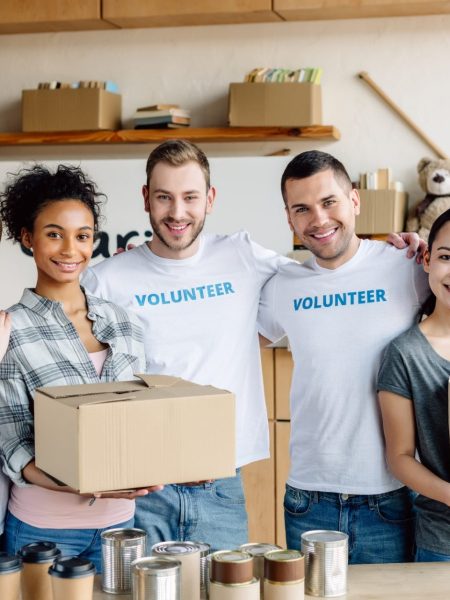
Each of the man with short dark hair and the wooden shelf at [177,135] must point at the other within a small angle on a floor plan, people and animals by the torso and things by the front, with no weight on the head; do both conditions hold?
no

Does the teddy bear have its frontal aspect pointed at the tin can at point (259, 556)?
yes

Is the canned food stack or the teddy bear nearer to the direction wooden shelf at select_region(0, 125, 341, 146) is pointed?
the canned food stack

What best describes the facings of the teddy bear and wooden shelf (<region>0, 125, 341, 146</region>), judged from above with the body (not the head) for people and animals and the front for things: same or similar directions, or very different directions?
same or similar directions

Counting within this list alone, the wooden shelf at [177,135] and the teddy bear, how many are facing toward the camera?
2

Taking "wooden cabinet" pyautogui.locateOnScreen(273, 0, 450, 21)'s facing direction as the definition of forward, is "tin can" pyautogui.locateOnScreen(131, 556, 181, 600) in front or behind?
in front

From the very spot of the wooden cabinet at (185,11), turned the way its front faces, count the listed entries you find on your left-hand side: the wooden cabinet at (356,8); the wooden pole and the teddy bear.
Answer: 3

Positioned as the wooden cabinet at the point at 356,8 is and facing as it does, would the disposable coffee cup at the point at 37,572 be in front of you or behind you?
in front

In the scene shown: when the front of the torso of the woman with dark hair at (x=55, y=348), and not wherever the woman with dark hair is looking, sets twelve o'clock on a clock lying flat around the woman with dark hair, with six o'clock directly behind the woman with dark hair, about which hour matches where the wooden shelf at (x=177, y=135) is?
The wooden shelf is roughly at 8 o'clock from the woman with dark hair.

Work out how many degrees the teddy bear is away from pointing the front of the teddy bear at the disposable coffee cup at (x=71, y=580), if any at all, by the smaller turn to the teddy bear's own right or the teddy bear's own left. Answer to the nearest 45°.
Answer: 0° — it already faces it

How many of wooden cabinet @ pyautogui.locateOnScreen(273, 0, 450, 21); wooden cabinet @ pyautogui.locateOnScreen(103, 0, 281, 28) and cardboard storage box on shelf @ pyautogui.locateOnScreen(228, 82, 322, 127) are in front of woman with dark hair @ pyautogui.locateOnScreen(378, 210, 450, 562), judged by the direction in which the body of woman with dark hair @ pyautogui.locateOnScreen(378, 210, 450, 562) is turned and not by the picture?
0

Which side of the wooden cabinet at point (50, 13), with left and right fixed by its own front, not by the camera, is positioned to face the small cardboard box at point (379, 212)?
left

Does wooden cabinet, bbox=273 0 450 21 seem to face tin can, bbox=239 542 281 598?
yes

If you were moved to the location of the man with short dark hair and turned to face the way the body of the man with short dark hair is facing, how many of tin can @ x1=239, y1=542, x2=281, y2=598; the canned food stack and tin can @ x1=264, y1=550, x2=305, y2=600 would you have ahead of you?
3

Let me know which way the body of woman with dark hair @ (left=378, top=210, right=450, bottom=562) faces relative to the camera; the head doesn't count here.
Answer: toward the camera

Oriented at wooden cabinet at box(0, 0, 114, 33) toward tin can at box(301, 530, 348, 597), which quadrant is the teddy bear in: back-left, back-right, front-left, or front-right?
front-left

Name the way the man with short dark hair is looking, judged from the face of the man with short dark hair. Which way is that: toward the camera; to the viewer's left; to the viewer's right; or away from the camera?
toward the camera

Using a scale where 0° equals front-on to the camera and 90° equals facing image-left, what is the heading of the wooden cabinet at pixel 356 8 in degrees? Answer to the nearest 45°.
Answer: approximately 0°

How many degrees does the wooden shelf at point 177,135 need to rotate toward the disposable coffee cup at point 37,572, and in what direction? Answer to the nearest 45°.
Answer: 0° — it already faces it

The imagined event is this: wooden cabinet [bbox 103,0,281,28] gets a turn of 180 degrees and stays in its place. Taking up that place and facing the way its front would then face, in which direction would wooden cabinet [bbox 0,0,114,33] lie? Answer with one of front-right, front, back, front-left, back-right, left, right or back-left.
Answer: left
